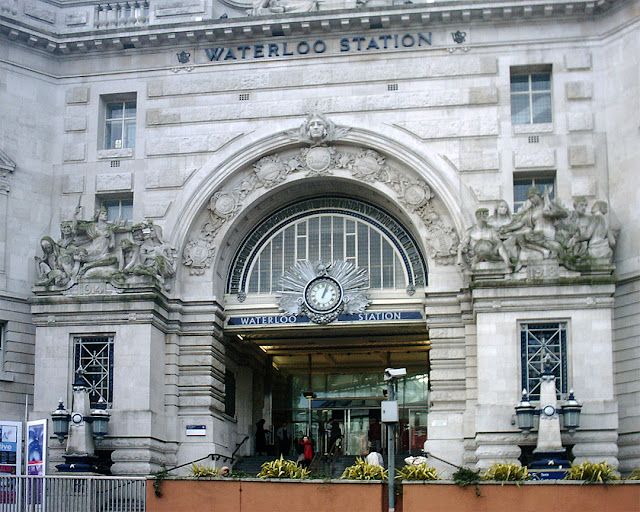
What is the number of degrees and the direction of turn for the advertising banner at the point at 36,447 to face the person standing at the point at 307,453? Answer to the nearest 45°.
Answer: approximately 135° to its left

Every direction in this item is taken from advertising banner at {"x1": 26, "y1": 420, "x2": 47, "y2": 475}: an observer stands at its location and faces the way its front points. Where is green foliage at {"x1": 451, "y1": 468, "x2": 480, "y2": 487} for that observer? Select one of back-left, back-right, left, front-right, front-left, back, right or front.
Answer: front-left

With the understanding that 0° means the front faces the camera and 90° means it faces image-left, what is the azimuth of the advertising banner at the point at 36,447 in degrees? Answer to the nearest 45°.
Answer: approximately 0°

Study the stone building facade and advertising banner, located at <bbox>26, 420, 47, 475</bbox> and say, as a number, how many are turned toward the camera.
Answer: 2

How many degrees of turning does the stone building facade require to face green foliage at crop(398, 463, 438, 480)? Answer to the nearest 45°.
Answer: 0° — it already faces it

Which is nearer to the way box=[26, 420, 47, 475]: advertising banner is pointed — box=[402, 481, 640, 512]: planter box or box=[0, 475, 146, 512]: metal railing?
the metal railing
